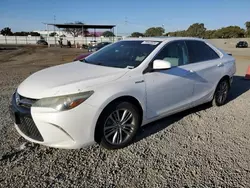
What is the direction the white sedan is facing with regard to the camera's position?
facing the viewer and to the left of the viewer
